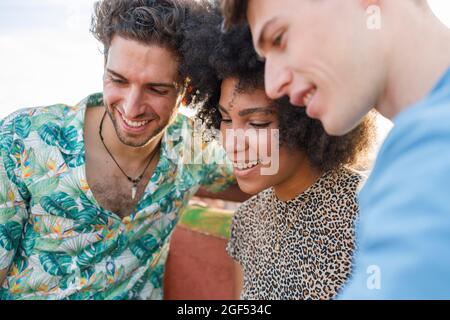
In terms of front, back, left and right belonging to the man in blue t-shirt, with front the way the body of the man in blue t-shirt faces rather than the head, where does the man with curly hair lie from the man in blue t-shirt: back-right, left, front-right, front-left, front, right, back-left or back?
front-right

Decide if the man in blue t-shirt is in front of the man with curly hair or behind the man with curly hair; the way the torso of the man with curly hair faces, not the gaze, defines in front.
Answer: in front

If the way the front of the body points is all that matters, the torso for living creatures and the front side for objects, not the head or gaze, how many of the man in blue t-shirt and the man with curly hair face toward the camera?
1

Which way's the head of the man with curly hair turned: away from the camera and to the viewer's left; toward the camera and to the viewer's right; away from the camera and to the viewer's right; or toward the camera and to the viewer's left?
toward the camera and to the viewer's right

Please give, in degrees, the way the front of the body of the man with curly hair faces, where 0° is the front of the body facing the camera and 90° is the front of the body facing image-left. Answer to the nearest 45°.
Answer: approximately 0°

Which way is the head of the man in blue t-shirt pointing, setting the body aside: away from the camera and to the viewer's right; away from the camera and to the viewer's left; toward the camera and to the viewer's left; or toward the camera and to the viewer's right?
toward the camera and to the viewer's left

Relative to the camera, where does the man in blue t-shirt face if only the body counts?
to the viewer's left
